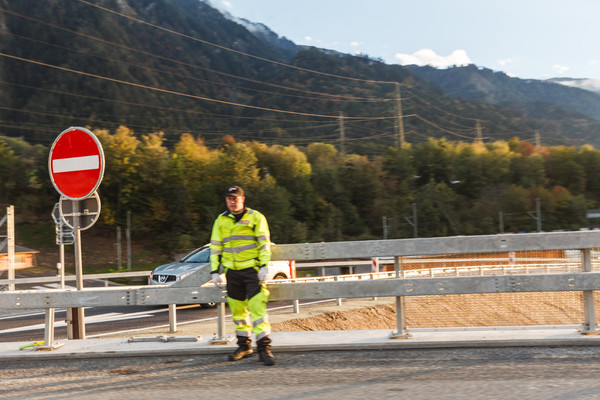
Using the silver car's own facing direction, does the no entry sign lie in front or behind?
in front

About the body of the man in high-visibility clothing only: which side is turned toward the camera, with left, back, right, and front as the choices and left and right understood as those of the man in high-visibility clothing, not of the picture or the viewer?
front

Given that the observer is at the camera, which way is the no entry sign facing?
facing the viewer and to the left of the viewer

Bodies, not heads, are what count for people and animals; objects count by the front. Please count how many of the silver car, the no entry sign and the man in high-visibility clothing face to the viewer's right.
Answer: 0

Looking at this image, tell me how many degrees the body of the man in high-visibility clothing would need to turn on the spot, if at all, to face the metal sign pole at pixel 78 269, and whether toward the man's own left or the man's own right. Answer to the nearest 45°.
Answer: approximately 135° to the man's own right

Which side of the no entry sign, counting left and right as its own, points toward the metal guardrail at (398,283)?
left

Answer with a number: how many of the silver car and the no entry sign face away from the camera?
0

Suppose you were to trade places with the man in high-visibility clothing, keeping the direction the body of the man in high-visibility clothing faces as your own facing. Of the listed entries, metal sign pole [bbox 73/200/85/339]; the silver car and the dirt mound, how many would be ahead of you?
0

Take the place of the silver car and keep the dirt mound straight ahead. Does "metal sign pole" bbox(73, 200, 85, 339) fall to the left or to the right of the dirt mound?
right

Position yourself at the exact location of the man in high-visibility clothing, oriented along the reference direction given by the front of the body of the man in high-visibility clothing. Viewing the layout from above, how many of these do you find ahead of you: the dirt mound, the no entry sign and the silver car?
0

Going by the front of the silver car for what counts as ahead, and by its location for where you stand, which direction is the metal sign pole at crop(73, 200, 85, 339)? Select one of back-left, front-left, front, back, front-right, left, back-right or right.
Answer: front-left

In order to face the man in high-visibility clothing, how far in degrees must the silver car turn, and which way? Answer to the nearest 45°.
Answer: approximately 45° to its left

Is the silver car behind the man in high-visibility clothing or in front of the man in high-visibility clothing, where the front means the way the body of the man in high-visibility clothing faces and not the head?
behind

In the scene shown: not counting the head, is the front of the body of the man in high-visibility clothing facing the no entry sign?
no

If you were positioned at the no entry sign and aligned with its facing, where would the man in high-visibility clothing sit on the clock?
The man in high-visibility clothing is roughly at 9 o'clock from the no entry sign.

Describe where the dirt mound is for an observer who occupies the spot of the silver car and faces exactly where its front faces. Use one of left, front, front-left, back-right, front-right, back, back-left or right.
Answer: left
